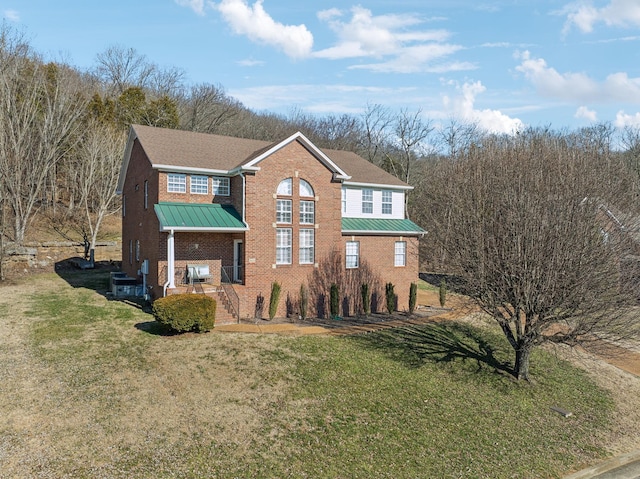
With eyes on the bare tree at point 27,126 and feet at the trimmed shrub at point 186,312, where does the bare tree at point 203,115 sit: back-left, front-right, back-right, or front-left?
front-right

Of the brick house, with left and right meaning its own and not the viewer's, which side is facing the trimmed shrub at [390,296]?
left

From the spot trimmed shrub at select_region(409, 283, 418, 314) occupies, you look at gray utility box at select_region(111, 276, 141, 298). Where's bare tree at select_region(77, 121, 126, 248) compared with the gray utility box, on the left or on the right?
right

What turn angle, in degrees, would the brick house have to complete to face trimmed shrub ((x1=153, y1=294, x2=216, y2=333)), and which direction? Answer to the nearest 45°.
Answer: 0° — it already faces it

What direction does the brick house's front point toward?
toward the camera

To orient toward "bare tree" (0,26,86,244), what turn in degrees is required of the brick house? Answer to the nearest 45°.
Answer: approximately 135° to its right

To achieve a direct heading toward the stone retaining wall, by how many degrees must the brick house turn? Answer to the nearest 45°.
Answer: approximately 135° to its right

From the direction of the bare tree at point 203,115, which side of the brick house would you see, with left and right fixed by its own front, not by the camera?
back
